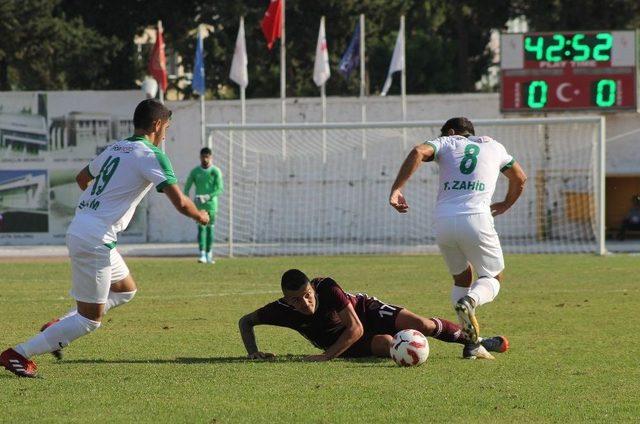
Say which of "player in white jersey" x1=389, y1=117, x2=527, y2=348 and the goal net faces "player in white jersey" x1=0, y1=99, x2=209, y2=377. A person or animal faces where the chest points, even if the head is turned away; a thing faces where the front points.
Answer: the goal net

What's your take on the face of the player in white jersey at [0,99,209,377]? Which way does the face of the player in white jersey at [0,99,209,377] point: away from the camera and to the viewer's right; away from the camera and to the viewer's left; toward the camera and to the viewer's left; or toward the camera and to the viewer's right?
away from the camera and to the viewer's right

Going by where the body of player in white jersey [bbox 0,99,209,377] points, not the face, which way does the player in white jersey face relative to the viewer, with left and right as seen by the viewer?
facing away from the viewer and to the right of the viewer

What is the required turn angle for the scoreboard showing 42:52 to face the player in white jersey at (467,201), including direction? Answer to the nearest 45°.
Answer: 0° — it already faces them

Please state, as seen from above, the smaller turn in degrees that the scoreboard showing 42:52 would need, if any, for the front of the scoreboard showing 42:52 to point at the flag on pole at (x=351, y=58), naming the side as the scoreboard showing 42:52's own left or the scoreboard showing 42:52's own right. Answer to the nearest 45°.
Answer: approximately 135° to the scoreboard showing 42:52's own right

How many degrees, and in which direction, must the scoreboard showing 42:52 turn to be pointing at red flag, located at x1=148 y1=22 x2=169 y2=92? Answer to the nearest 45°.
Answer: approximately 90° to its right

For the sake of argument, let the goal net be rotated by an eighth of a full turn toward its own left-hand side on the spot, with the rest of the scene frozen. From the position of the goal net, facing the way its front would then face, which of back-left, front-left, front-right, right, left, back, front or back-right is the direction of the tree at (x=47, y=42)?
back

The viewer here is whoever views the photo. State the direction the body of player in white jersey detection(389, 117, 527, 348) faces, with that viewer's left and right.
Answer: facing away from the viewer

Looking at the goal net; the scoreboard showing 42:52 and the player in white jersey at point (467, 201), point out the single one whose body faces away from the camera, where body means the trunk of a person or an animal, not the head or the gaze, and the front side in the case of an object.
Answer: the player in white jersey

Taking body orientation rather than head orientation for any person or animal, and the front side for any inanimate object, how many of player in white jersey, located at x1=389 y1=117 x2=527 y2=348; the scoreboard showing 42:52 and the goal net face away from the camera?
1

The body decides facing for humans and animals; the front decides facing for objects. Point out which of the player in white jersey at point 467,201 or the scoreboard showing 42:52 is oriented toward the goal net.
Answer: the player in white jersey

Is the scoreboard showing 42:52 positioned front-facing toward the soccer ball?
yes

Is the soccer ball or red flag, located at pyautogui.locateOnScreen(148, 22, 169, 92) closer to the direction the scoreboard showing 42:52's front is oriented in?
the soccer ball

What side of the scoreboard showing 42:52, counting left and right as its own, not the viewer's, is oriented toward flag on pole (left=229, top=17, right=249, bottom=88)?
right
